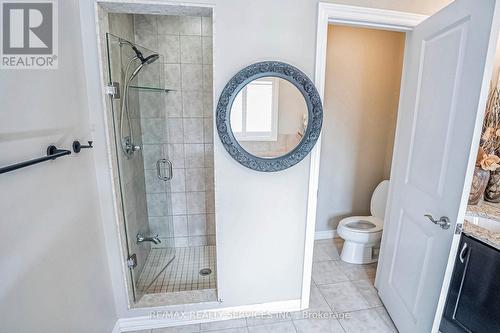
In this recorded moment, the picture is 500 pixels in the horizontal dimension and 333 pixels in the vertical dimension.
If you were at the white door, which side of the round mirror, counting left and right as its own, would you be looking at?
left

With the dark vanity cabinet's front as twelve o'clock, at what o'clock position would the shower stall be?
The shower stall is roughly at 1 o'clock from the dark vanity cabinet.

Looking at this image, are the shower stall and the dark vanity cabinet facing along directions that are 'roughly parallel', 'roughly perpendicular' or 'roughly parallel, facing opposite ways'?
roughly perpendicular

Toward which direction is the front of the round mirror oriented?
toward the camera

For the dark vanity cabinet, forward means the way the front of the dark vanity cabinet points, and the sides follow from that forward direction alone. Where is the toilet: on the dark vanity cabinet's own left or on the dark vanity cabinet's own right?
on the dark vanity cabinet's own right

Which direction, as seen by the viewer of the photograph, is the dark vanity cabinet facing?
facing the viewer and to the left of the viewer

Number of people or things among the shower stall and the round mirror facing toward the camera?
2

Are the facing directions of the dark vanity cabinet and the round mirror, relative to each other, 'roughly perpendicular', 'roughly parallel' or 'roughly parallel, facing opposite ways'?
roughly perpendicular

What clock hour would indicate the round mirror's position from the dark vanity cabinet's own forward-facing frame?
The round mirror is roughly at 1 o'clock from the dark vanity cabinet.

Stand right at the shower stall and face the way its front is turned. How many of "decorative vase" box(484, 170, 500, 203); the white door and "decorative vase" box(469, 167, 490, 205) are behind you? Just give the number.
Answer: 0

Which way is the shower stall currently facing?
toward the camera

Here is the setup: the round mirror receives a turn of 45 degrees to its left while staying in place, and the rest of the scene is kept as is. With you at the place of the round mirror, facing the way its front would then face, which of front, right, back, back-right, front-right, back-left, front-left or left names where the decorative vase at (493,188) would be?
front-left

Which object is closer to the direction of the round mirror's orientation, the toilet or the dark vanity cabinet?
the dark vanity cabinet

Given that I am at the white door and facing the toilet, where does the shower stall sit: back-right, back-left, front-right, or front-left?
front-left
